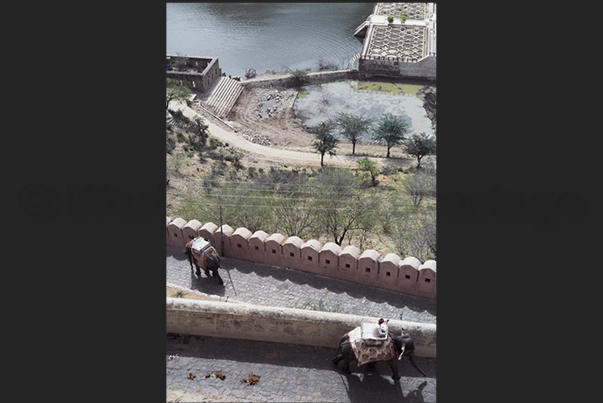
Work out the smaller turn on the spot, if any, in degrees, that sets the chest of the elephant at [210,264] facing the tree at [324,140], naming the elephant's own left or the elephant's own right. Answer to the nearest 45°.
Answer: approximately 135° to the elephant's own left

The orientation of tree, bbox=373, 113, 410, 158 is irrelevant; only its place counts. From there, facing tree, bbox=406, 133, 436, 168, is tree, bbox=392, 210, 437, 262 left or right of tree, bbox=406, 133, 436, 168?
right

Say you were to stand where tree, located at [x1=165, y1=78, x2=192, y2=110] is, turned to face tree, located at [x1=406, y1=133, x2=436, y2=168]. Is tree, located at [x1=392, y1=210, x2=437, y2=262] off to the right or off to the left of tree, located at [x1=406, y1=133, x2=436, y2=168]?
right

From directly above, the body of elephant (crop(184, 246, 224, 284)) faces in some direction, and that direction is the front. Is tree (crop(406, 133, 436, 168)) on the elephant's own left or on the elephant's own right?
on the elephant's own left

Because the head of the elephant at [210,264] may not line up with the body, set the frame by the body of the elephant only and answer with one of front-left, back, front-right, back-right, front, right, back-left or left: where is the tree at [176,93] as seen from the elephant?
back-left

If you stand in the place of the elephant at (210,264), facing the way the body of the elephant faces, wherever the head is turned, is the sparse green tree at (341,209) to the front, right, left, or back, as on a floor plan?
left

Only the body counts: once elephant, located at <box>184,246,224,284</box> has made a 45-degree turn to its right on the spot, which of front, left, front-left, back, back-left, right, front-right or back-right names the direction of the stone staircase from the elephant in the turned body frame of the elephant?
front
